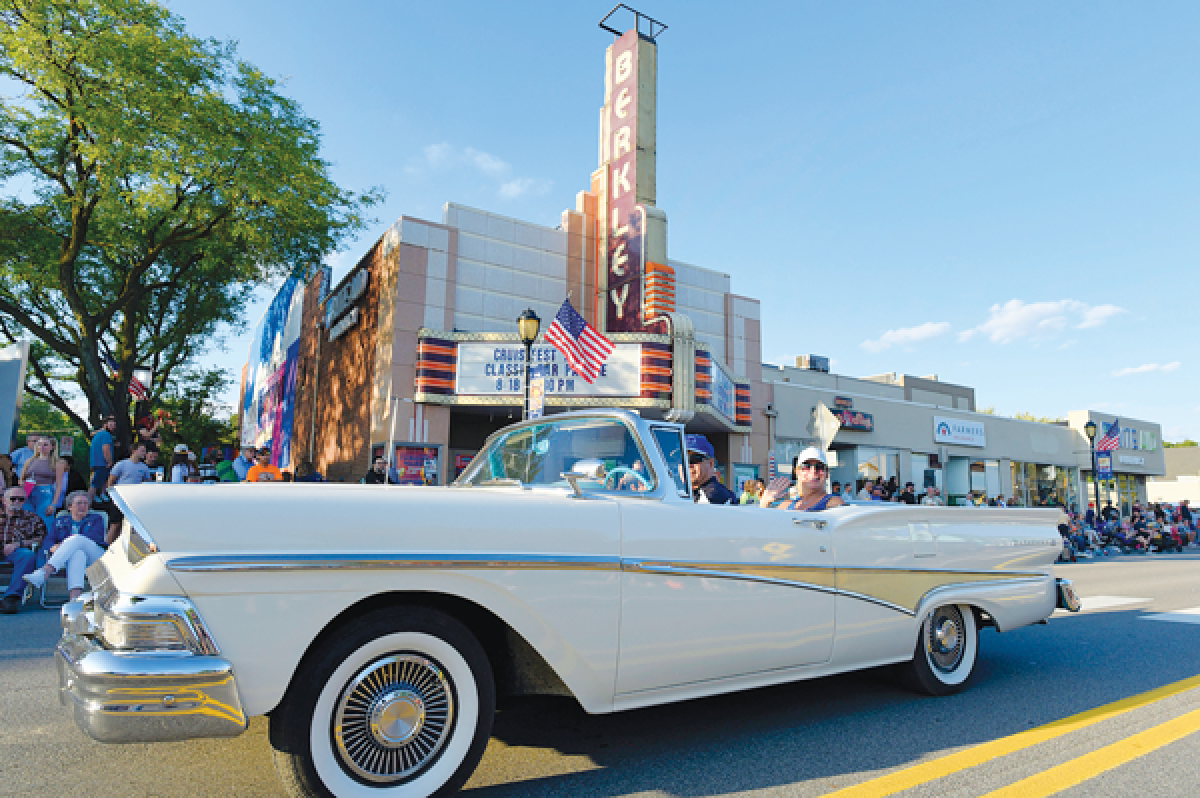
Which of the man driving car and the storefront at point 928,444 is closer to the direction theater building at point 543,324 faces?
the man driving car

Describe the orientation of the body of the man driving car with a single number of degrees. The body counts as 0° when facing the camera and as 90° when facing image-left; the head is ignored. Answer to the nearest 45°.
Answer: approximately 45°

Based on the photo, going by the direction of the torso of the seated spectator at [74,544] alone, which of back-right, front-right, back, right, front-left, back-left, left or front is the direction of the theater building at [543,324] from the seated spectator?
back-left

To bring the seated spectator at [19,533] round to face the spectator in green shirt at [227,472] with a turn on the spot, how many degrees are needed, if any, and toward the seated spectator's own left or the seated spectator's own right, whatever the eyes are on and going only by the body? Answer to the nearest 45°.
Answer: approximately 135° to the seated spectator's own left

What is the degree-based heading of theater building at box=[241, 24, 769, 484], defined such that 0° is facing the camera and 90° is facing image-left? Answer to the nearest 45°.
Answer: approximately 315°

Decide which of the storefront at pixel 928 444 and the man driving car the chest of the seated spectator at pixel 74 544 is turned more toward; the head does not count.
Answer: the man driving car

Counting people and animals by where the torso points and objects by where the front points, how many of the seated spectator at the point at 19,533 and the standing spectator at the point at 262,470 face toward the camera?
2
